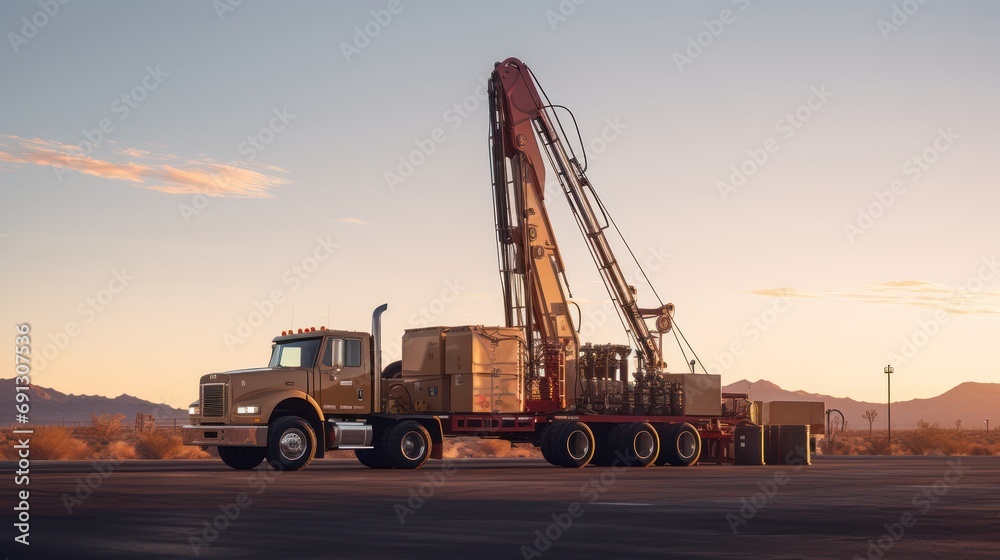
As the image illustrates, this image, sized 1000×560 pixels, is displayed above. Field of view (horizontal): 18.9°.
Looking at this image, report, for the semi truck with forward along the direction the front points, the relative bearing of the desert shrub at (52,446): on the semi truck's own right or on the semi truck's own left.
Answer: on the semi truck's own right

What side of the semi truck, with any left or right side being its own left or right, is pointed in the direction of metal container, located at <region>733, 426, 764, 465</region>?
back

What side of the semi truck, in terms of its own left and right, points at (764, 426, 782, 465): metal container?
back

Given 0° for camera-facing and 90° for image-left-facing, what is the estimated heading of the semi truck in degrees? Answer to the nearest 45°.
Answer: approximately 45°

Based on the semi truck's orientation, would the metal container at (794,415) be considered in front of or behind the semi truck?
behind
